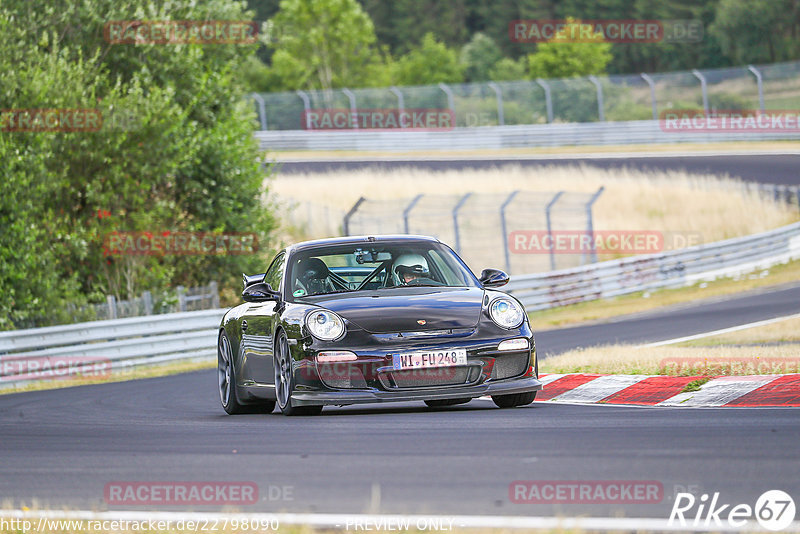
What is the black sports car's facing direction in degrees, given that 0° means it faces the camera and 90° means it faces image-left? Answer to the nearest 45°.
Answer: approximately 0°

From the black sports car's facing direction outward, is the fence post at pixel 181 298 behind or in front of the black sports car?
behind

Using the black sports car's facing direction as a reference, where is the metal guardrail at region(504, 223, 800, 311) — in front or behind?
behind

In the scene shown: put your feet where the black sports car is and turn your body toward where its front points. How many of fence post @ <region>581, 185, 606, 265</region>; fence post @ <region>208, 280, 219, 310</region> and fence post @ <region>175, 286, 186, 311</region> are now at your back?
3

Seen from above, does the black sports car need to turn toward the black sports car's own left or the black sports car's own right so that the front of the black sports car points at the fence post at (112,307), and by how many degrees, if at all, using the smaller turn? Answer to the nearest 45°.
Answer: approximately 180°

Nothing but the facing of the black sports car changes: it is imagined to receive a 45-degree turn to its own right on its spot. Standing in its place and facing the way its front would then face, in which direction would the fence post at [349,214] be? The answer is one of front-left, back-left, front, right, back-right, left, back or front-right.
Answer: back-right

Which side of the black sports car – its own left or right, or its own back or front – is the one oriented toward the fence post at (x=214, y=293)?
back

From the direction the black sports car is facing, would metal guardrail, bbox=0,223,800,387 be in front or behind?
behind

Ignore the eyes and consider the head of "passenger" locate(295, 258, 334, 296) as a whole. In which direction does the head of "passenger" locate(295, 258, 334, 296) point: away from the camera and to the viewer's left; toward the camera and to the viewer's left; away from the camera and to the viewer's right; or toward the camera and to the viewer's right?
toward the camera and to the viewer's left

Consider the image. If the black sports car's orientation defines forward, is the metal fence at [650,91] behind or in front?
behind

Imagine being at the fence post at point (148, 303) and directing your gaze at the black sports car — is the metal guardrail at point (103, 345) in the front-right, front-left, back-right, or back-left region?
front-right
